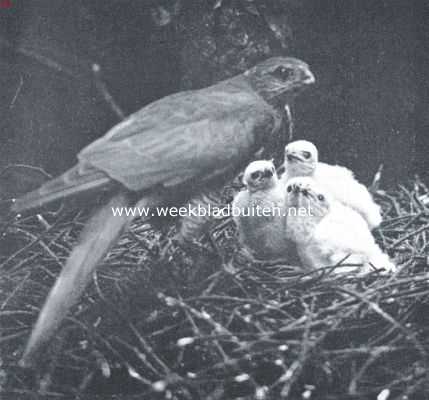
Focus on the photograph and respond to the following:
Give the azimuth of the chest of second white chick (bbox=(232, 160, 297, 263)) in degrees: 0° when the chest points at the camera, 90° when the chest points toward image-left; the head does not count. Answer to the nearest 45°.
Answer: approximately 0°

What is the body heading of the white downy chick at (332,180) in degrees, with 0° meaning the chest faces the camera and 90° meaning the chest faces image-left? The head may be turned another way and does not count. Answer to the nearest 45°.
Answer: approximately 45°

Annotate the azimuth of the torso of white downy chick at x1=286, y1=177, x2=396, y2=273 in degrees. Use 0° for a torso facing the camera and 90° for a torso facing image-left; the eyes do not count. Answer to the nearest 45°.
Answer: approximately 45°
